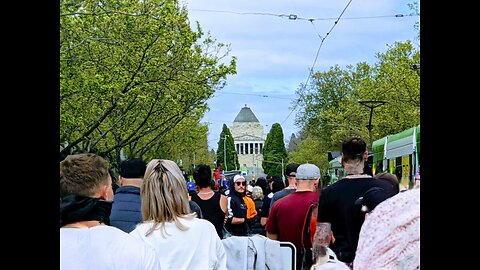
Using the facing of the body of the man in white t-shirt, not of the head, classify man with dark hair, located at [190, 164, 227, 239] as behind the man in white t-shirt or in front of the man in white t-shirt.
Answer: in front

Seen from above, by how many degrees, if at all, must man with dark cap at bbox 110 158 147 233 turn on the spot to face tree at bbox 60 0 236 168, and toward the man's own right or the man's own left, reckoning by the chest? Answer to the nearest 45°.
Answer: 0° — they already face it

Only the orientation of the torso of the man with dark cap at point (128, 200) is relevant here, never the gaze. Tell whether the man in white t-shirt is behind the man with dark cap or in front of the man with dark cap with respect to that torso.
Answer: behind

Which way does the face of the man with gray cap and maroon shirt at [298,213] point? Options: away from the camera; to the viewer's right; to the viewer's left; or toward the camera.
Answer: away from the camera

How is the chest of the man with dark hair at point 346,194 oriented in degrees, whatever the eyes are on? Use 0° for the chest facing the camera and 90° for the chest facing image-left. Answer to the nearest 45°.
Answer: approximately 180°

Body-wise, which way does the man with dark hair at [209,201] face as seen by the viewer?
away from the camera

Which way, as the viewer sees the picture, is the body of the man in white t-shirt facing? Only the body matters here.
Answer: away from the camera

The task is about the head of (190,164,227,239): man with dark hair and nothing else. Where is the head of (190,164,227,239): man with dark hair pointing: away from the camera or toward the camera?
away from the camera

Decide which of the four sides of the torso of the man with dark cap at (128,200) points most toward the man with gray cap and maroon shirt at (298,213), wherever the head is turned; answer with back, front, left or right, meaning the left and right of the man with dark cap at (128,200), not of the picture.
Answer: right

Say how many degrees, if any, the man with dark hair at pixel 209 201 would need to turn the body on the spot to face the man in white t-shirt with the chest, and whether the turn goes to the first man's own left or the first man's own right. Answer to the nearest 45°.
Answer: approximately 180°

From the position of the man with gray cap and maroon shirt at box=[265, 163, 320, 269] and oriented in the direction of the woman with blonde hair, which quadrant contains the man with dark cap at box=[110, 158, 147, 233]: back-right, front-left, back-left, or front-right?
front-right

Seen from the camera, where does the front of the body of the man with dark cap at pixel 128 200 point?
away from the camera

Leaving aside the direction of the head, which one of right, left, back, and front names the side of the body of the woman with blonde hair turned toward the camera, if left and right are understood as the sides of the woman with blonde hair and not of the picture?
back

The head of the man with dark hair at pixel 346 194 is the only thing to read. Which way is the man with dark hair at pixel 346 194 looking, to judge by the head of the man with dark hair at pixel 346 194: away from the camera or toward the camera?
away from the camera

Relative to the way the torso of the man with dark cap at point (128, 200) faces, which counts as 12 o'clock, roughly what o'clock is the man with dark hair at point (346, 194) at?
the man with dark hair at point (346, 194) is roughly at 4 o'clock from the man with dark cap at point (128, 200).
